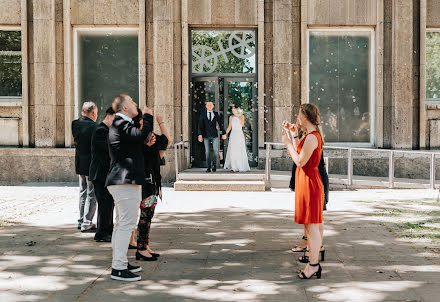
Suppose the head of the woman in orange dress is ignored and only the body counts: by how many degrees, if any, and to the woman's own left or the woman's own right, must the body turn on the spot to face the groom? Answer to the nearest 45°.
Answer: approximately 90° to the woman's own right

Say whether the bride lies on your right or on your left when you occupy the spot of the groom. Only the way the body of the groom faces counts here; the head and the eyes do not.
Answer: on your left

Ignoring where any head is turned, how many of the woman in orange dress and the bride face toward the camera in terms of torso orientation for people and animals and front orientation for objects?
1

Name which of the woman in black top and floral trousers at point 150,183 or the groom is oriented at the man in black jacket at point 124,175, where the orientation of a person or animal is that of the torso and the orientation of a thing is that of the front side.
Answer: the groom

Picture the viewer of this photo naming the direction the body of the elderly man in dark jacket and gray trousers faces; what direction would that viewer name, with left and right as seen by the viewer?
facing away from the viewer and to the right of the viewer

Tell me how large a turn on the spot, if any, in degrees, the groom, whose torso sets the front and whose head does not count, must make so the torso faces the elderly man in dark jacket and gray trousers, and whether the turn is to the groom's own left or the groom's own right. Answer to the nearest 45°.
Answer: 0° — they already face them

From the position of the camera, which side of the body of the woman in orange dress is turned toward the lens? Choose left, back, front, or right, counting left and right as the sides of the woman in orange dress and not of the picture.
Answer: left

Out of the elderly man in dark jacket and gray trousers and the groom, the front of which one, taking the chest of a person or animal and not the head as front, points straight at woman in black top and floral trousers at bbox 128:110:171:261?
the groom
